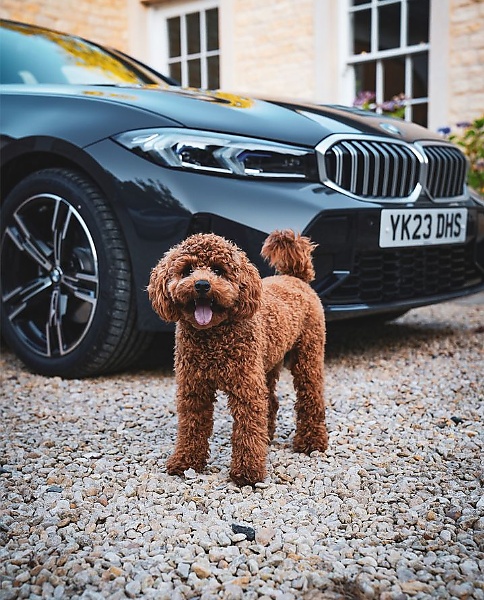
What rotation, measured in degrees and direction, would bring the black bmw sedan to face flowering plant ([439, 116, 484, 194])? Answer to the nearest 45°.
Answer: approximately 90° to its left

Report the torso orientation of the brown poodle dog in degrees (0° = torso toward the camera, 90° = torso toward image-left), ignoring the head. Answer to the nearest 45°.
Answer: approximately 45°

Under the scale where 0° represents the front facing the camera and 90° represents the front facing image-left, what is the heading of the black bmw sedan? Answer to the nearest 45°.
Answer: approximately 315°

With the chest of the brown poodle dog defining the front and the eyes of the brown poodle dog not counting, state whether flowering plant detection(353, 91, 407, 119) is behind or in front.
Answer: behind

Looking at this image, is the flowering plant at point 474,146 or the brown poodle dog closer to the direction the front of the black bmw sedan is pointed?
the brown poodle dog
